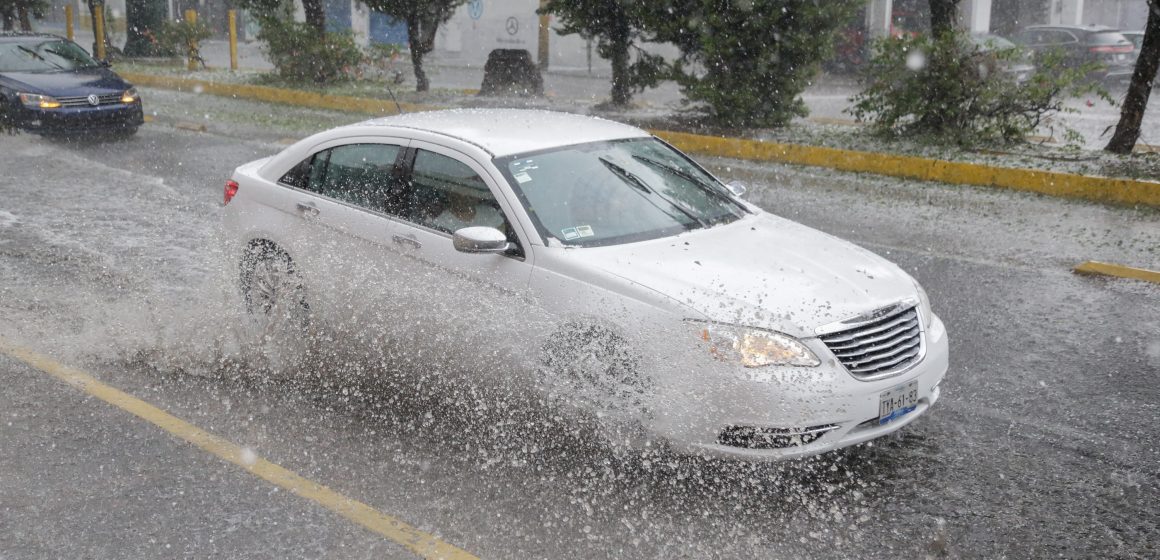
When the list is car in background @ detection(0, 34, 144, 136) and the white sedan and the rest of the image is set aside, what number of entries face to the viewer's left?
0

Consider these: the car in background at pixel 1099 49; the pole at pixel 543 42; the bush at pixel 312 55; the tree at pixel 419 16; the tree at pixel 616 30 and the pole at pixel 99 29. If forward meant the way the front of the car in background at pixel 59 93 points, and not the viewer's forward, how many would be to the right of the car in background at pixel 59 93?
0

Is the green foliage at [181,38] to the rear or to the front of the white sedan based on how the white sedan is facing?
to the rear

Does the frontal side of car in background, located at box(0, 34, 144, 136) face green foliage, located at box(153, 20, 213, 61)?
no

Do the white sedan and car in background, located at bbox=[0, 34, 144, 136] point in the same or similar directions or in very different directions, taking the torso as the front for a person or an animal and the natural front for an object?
same or similar directions

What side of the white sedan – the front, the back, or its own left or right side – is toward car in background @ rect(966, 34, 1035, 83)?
left

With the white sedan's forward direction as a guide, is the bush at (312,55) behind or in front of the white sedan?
behind

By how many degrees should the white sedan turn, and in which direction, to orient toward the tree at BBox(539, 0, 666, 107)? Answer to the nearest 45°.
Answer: approximately 135° to its left

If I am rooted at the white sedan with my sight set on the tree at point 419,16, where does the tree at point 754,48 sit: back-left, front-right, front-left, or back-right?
front-right

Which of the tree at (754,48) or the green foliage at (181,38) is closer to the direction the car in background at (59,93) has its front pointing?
the tree

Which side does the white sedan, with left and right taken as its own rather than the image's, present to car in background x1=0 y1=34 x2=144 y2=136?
back

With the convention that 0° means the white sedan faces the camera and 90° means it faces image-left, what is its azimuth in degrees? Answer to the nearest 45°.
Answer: approximately 315°

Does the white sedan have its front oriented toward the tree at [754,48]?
no

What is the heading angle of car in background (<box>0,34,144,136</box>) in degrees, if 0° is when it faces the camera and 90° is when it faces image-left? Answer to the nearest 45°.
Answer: approximately 315°

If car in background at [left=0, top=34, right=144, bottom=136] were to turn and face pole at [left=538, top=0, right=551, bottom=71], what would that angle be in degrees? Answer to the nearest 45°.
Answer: approximately 90° to its left

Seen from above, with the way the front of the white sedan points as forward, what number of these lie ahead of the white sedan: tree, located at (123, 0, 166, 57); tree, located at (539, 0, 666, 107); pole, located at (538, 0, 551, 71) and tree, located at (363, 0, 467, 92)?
0

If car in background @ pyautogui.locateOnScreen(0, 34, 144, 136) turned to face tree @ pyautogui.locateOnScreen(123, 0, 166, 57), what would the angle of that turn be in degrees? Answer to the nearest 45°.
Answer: approximately 135° to its left

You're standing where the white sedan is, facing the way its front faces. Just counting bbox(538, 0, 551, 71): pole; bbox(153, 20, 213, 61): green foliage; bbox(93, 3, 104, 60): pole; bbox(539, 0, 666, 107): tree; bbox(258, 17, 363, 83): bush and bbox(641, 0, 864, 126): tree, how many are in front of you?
0
